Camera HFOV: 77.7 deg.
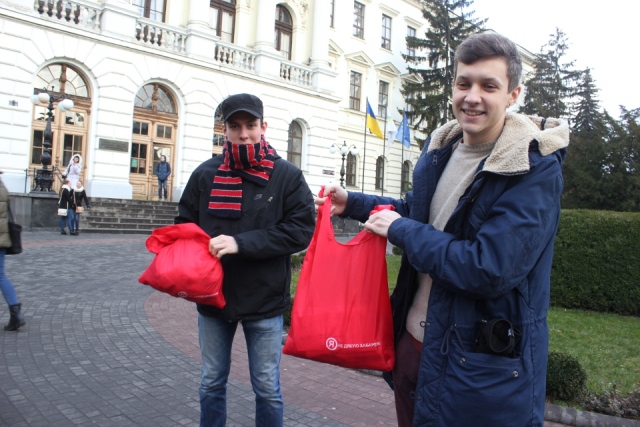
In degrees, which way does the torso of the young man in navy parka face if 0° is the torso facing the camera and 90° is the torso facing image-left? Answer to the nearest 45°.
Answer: approximately 45°

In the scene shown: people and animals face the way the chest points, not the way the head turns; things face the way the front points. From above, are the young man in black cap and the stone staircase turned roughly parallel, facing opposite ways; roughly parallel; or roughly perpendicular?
roughly parallel

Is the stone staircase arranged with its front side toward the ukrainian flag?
no

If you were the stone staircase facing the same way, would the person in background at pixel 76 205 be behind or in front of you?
in front

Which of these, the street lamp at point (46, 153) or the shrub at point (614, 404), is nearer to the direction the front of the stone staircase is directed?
the shrub

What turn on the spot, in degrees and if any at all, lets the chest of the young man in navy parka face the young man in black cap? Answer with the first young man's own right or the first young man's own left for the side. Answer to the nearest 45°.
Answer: approximately 90° to the first young man's own right

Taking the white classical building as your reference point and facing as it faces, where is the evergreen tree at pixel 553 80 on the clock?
The evergreen tree is roughly at 10 o'clock from the white classical building.

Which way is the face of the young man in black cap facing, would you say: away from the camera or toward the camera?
toward the camera

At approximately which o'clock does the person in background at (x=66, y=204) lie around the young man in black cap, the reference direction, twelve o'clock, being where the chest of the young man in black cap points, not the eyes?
The person in background is roughly at 5 o'clock from the young man in black cap.

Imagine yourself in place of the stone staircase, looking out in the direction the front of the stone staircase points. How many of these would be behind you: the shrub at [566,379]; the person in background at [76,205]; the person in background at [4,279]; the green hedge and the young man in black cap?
0

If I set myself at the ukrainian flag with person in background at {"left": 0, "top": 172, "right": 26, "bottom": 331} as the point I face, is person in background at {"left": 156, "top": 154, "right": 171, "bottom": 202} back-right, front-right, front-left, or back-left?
front-right

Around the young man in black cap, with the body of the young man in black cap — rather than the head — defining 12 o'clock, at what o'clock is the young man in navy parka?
The young man in navy parka is roughly at 11 o'clock from the young man in black cap.

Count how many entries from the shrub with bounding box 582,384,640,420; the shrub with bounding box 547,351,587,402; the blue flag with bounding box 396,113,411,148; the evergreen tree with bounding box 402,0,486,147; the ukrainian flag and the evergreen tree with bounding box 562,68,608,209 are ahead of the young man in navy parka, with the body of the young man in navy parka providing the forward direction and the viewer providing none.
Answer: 0

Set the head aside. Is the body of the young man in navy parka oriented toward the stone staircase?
no

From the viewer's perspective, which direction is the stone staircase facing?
toward the camera
